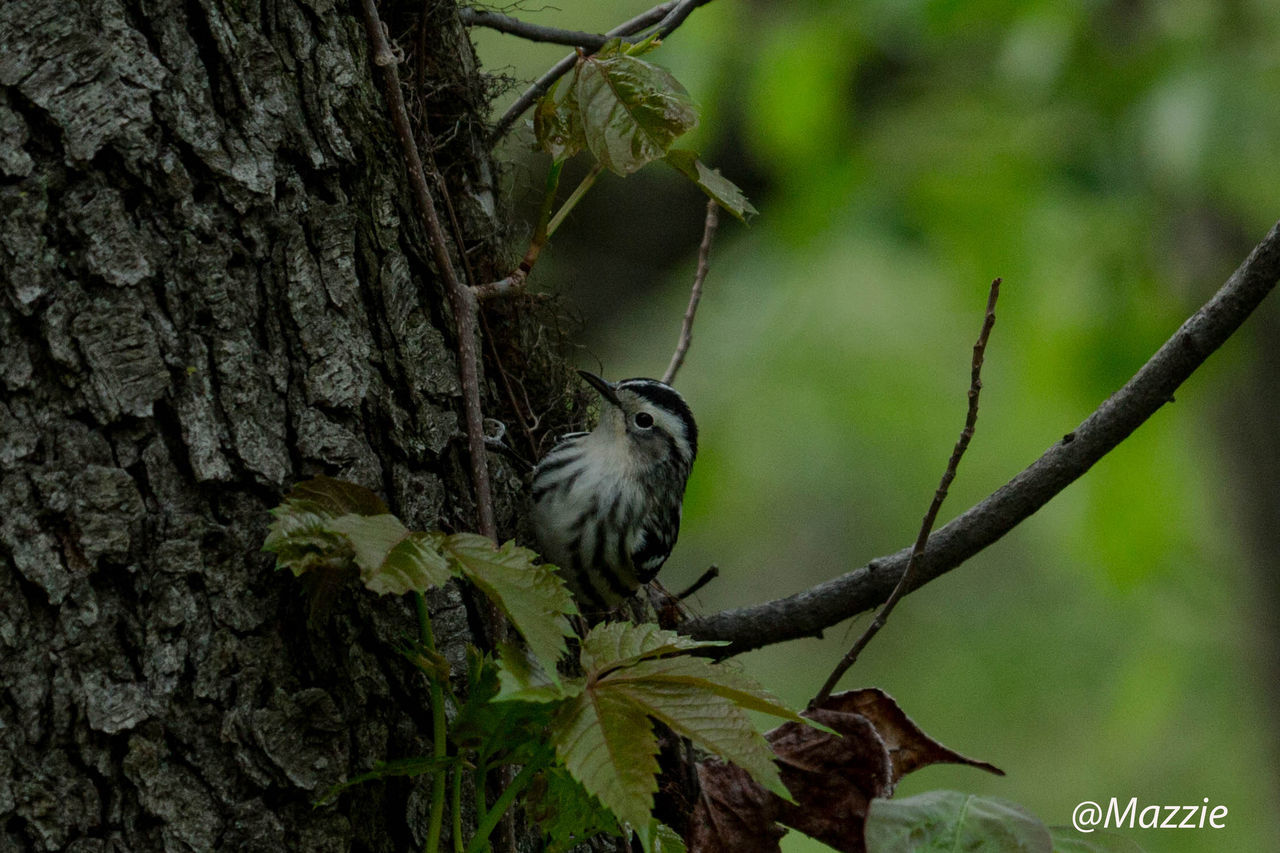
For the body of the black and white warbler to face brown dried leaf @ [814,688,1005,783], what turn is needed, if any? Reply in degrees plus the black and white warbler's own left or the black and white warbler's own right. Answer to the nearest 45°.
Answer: approximately 90° to the black and white warbler's own left

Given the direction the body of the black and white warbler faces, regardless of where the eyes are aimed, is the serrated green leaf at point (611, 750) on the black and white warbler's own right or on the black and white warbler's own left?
on the black and white warbler's own left

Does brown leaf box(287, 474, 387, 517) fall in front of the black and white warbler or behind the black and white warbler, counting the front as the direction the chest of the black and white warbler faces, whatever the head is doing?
in front

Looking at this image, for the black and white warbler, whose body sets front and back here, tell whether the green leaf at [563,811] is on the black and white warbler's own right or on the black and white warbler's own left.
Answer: on the black and white warbler's own left

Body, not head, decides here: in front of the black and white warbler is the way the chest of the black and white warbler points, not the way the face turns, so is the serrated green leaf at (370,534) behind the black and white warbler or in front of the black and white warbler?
in front

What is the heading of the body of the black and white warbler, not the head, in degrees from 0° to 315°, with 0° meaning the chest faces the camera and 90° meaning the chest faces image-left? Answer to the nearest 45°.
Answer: approximately 45°
